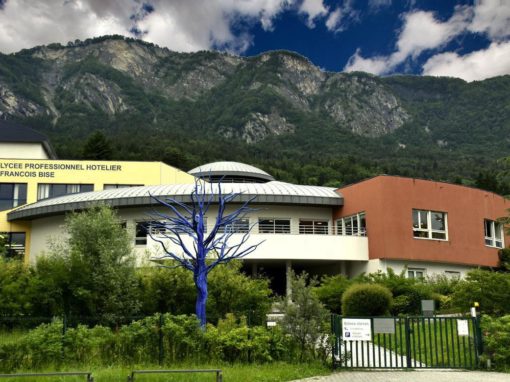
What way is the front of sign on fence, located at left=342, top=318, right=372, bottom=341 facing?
toward the camera

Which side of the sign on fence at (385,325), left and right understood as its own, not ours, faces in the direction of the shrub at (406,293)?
back

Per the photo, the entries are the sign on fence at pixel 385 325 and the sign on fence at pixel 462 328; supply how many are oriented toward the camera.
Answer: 2

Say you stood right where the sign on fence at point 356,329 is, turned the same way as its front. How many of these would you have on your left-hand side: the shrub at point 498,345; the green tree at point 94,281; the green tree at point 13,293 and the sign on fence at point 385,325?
2

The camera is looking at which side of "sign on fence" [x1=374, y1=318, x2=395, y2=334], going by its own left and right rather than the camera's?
front

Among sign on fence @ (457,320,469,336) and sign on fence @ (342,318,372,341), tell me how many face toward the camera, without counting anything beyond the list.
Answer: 2

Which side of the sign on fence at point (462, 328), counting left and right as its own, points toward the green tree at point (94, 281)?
right

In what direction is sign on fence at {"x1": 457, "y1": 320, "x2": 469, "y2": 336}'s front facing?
toward the camera

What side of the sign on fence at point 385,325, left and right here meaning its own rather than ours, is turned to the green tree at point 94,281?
right

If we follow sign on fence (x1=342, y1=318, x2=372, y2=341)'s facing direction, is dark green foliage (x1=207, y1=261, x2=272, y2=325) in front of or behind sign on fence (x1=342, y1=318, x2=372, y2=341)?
behind

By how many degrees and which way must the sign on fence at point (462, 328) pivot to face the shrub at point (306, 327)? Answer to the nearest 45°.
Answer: approximately 90° to its right

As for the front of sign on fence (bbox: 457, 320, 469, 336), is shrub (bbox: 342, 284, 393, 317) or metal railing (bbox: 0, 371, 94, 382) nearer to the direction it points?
the metal railing

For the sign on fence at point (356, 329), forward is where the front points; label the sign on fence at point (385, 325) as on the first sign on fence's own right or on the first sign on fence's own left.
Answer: on the first sign on fence's own left
